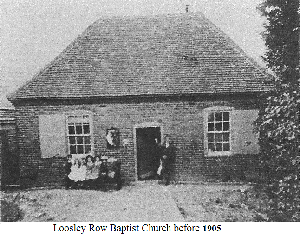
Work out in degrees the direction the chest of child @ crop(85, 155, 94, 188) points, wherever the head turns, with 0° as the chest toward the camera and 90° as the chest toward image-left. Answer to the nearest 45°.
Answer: approximately 0°

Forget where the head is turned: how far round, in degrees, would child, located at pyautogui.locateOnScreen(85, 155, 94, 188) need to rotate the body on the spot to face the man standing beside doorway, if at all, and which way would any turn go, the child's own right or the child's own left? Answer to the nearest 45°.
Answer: approximately 90° to the child's own left

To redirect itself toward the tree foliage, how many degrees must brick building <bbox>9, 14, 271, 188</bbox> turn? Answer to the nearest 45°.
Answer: approximately 45° to its left

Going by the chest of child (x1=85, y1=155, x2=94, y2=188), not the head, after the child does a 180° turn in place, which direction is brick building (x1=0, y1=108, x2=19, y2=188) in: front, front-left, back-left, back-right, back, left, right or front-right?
front-left

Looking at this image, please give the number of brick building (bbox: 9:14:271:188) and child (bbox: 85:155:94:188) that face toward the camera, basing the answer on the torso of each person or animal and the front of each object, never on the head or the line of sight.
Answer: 2
